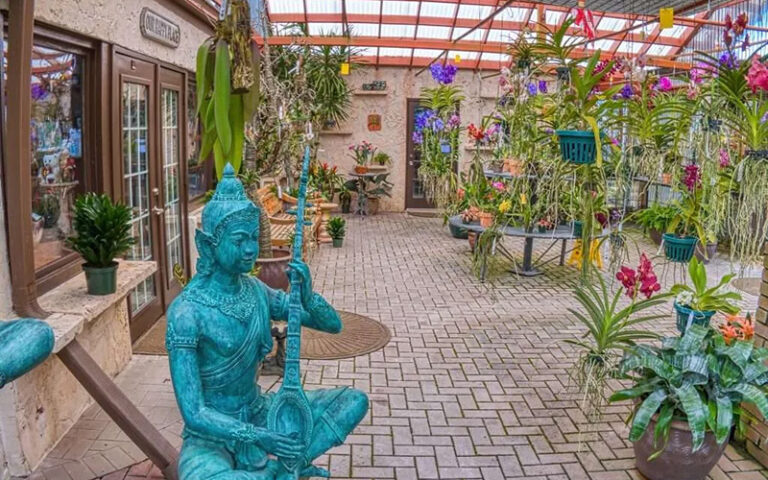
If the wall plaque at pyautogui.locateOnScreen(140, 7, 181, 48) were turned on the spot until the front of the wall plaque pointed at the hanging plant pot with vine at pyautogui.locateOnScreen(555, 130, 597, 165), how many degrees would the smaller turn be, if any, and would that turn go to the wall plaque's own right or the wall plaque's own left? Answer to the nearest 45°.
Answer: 0° — it already faces it

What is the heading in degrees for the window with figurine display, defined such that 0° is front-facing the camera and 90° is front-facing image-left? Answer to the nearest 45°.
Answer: approximately 315°

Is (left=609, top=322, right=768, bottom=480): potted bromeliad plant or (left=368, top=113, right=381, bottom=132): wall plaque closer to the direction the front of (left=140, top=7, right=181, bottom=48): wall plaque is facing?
the potted bromeliad plant

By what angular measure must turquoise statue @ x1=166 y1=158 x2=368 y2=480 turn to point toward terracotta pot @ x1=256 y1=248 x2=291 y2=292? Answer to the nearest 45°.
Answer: approximately 135° to its left

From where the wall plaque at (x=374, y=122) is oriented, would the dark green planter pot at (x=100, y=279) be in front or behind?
in front

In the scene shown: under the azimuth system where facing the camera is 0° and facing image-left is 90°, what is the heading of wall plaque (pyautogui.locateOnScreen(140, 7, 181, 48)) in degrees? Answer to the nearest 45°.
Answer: approximately 315°

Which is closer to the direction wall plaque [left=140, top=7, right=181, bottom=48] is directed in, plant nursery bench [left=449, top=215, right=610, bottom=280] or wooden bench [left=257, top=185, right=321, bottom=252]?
the plant nursery bench
